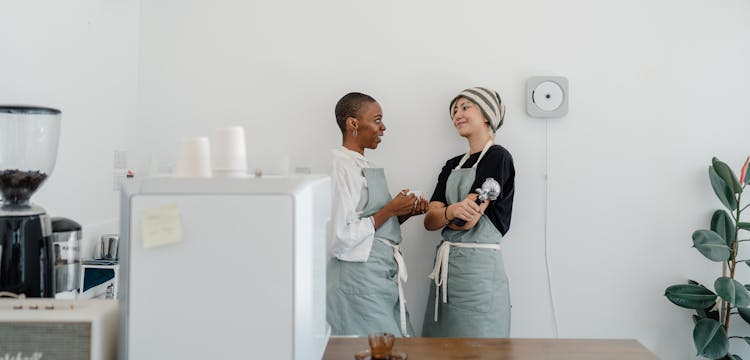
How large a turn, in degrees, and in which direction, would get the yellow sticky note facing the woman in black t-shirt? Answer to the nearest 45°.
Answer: approximately 135° to its left

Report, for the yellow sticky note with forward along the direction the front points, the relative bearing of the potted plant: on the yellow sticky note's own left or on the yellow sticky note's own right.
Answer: on the yellow sticky note's own left

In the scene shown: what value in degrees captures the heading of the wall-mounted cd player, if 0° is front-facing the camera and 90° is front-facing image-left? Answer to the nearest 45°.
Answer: approximately 0°

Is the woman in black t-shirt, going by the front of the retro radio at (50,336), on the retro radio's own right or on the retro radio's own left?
on the retro radio's own left

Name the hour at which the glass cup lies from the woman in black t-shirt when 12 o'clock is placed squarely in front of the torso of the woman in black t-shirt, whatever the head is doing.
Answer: The glass cup is roughly at 11 o'clock from the woman in black t-shirt.

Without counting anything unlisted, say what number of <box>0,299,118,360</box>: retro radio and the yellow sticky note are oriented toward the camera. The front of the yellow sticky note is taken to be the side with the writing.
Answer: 2

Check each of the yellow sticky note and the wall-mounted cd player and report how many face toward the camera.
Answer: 2
